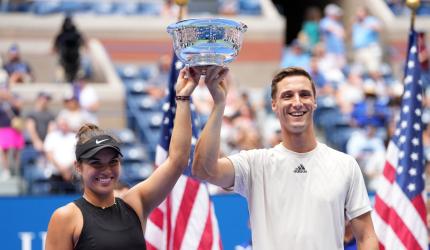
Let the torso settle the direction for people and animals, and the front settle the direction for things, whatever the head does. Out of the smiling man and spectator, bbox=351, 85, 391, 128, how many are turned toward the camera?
2

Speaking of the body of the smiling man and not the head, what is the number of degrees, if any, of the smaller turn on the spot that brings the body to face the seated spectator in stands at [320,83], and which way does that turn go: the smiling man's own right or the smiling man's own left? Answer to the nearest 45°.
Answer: approximately 180°

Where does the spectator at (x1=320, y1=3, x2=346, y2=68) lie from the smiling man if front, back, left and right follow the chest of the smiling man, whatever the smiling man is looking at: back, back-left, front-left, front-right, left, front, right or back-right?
back

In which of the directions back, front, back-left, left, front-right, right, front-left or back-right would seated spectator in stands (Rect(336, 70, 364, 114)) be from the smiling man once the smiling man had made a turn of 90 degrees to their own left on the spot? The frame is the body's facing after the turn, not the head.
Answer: left

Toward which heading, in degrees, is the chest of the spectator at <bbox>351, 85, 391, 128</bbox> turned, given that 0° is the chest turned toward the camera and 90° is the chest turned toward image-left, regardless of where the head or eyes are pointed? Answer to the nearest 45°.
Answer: approximately 0°

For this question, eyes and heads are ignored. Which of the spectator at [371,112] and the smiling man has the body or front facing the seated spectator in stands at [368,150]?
the spectator

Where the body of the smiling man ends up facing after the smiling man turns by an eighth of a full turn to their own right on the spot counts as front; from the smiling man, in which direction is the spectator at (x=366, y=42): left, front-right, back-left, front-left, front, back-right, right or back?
back-right

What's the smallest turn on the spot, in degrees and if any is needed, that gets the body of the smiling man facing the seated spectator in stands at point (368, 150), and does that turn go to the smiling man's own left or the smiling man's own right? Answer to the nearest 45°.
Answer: approximately 180°
